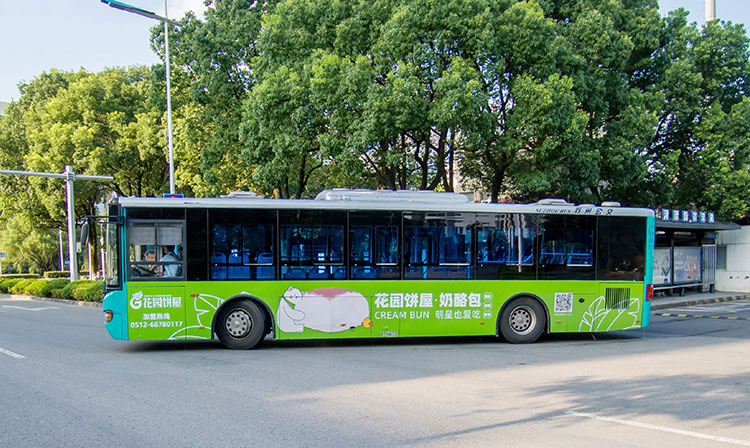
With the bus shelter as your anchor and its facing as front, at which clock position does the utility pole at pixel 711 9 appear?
The utility pole is roughly at 6 o'clock from the bus shelter.

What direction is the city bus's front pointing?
to the viewer's left

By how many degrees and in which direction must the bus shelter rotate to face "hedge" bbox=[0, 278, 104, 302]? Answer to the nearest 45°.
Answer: approximately 90° to its right

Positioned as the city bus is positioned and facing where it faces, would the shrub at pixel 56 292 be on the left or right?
on its right

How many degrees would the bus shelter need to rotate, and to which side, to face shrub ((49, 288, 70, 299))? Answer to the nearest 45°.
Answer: approximately 90° to its right

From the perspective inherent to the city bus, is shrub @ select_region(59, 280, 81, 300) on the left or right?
on its right

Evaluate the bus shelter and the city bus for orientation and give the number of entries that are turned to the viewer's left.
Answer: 1

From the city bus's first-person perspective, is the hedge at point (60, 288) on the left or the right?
on its right
